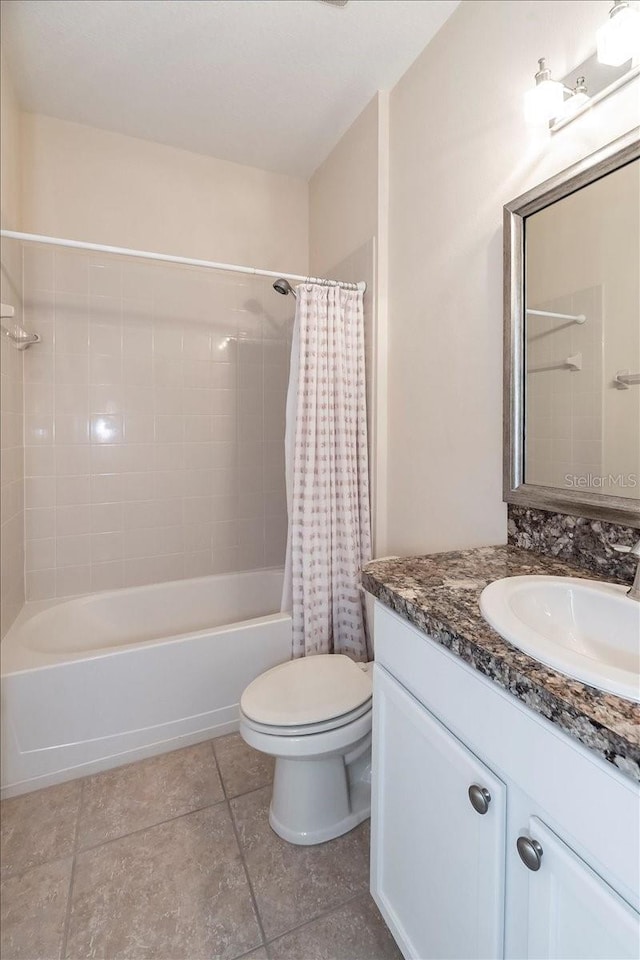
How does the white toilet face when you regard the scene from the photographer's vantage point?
facing the viewer and to the left of the viewer

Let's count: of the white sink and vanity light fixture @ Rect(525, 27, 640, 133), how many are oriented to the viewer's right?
0

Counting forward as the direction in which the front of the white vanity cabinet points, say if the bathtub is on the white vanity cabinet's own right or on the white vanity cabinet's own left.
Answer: on the white vanity cabinet's own right

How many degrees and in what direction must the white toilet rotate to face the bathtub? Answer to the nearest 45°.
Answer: approximately 90° to its right

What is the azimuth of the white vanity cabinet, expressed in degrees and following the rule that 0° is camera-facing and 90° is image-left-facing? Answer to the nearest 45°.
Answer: approximately 45°

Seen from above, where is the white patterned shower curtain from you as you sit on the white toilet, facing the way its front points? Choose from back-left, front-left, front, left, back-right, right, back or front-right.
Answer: back-right
